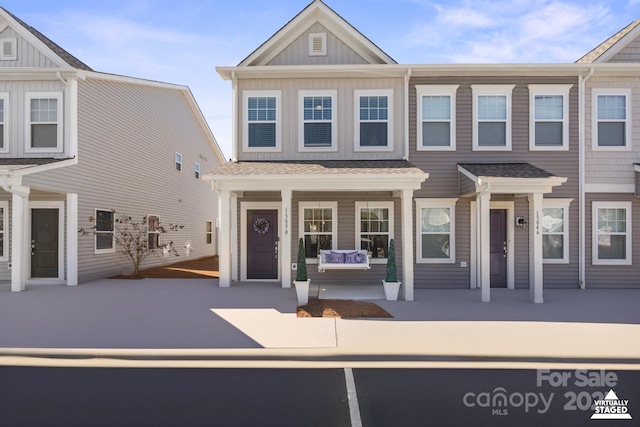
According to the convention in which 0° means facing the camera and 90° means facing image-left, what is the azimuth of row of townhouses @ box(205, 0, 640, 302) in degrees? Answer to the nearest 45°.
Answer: approximately 0°

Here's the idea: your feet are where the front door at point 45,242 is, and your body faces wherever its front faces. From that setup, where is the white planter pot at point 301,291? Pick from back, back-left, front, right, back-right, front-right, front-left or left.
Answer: front-left

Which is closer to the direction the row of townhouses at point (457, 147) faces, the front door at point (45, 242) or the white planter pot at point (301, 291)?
the white planter pot

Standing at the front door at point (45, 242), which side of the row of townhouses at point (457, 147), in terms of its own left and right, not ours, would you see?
right

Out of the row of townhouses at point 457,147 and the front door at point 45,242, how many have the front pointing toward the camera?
2

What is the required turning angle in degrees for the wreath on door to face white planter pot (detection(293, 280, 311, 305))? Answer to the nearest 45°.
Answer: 0° — it already faces it

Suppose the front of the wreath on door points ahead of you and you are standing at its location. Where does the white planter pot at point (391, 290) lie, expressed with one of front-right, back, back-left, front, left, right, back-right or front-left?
front-left

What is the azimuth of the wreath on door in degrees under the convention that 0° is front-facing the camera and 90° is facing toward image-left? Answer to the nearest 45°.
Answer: approximately 0°
